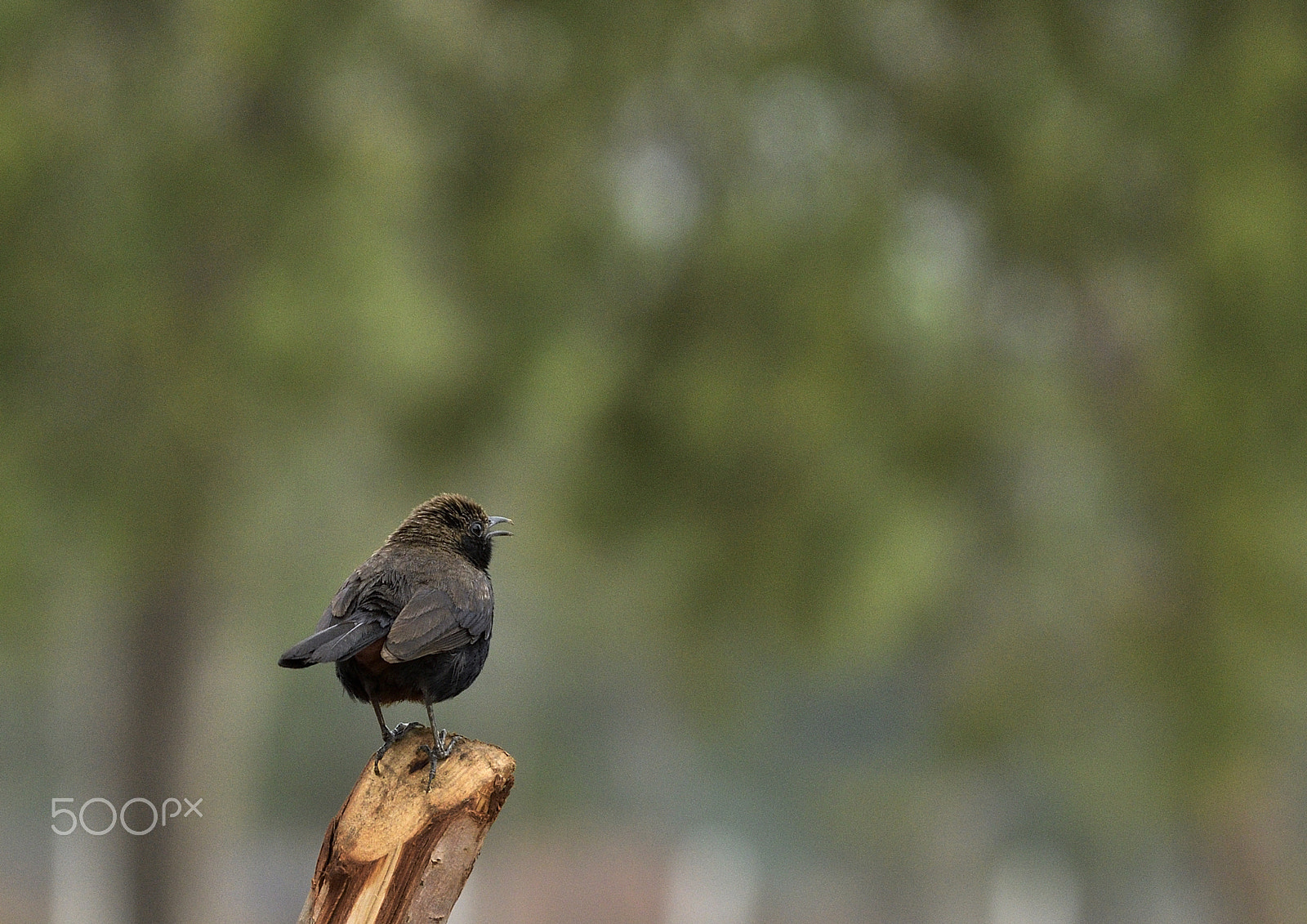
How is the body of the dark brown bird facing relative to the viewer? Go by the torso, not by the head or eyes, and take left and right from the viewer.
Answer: facing away from the viewer and to the right of the viewer
